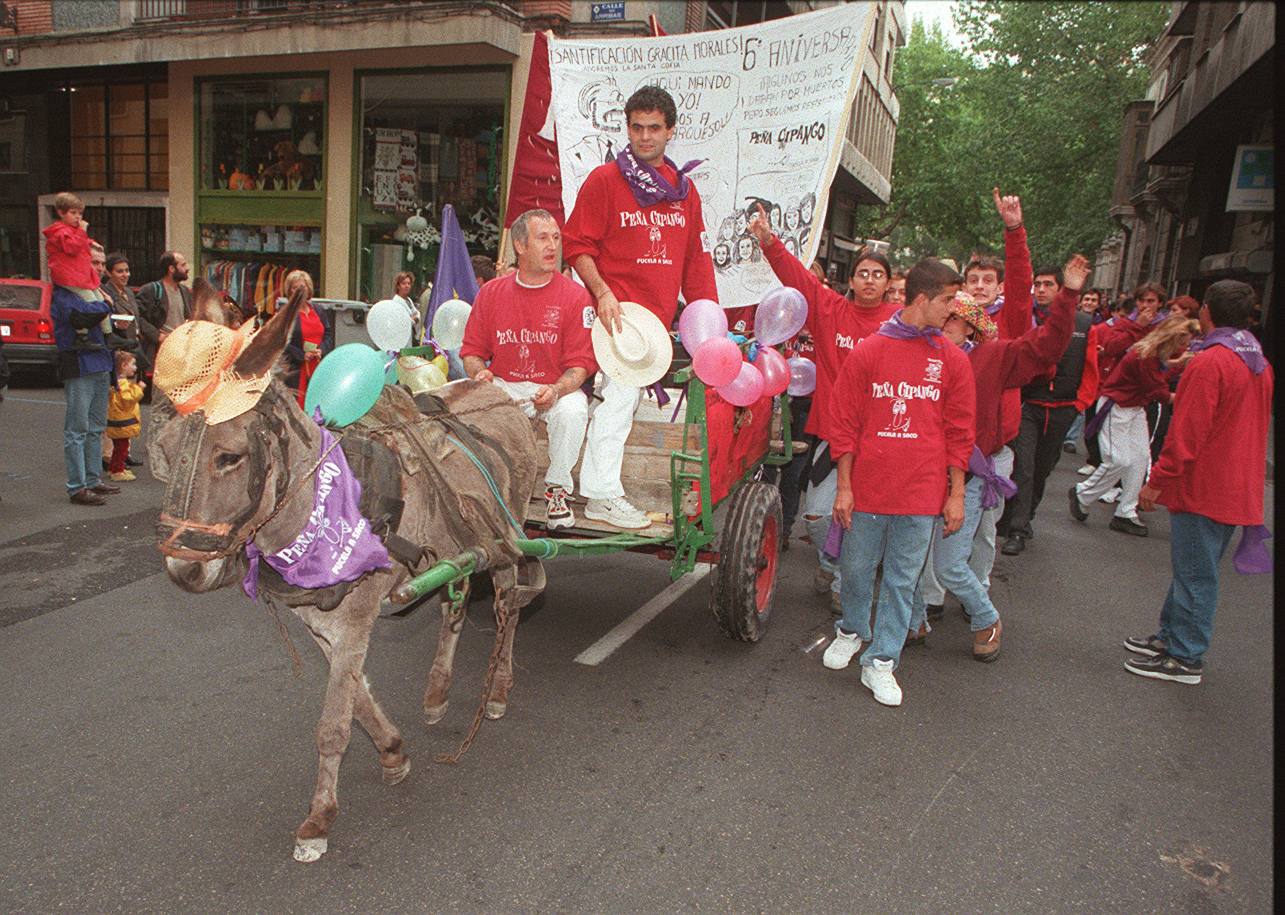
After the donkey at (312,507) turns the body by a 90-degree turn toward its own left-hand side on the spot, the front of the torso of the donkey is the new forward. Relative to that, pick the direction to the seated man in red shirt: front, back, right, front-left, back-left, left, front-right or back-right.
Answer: left

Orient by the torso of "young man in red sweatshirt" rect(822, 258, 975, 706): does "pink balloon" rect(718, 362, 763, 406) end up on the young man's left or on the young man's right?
on the young man's right

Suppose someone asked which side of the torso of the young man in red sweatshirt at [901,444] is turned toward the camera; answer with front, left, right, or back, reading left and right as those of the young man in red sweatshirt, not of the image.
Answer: front

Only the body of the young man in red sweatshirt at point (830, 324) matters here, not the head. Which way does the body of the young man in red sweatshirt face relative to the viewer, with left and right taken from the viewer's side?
facing the viewer

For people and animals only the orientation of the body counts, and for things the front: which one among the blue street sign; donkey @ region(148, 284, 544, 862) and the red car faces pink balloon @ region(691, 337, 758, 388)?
the blue street sign

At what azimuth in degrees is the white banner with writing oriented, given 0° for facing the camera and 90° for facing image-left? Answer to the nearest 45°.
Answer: approximately 0°

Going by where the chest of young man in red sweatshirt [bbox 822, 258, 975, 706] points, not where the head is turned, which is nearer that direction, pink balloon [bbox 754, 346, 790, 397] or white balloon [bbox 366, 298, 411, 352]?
the white balloon

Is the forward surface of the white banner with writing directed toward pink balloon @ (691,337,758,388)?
yes

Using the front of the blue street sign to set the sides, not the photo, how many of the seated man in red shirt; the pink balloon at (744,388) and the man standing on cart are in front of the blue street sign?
3

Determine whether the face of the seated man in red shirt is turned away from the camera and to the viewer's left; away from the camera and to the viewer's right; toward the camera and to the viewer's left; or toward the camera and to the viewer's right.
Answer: toward the camera and to the viewer's right

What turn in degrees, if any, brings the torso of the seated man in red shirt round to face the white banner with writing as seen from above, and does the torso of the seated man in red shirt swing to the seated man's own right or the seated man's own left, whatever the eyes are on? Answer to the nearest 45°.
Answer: approximately 135° to the seated man's own left

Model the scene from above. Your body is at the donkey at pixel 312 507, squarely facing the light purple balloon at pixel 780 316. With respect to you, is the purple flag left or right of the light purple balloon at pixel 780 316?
left

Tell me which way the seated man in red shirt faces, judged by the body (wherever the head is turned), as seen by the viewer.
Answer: toward the camera

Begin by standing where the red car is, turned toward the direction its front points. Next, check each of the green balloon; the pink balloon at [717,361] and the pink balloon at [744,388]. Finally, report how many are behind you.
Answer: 3
